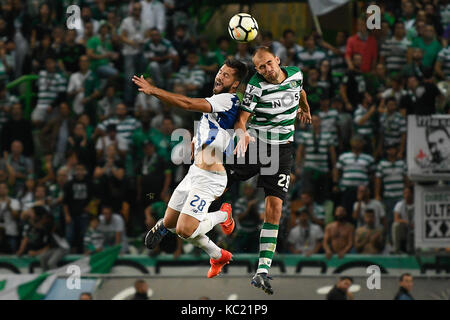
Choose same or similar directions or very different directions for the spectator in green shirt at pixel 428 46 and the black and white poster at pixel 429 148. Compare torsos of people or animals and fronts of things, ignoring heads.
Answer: same or similar directions

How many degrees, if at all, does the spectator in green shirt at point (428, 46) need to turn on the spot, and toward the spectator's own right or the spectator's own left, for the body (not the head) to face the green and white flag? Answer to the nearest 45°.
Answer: approximately 45° to the spectator's own right

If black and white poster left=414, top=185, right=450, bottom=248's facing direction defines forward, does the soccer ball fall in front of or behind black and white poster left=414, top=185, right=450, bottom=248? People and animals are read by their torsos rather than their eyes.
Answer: in front

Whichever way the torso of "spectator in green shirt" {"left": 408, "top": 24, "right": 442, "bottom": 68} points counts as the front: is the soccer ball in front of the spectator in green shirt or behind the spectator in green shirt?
in front

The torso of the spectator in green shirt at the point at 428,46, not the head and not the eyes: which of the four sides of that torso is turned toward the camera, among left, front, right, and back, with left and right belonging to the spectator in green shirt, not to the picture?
front

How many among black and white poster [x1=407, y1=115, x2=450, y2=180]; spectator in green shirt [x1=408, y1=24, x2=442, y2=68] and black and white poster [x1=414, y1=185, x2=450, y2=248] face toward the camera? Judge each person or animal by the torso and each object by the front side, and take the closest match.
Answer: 3

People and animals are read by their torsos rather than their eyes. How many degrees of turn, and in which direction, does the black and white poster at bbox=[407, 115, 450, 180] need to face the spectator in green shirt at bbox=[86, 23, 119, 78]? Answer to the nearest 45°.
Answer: approximately 90° to its right

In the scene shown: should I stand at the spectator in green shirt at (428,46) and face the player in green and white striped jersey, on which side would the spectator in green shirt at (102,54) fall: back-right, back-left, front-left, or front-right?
front-right

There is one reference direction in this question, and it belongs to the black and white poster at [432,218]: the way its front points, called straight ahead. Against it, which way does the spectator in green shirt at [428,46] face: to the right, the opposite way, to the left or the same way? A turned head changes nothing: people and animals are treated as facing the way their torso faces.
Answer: the same way

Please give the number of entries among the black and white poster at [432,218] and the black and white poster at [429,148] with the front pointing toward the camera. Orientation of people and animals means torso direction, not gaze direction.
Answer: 2

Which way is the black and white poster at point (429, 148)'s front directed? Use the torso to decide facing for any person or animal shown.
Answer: toward the camera

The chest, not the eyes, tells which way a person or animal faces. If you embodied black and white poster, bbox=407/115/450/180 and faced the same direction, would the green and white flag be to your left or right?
on your right
